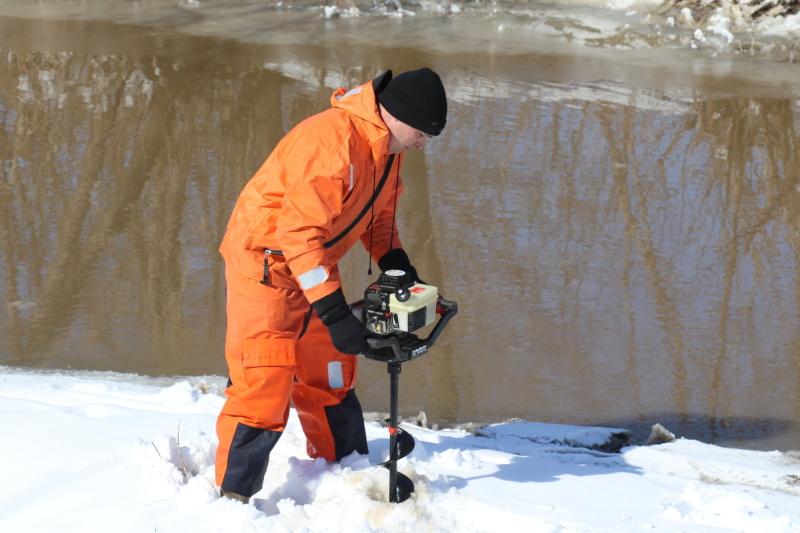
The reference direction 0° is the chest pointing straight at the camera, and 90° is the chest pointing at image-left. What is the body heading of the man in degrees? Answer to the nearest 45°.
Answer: approximately 315°

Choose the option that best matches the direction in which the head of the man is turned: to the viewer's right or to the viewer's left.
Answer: to the viewer's right
